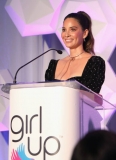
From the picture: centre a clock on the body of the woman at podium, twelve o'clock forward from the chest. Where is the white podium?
The white podium is roughly at 11 o'clock from the woman at podium.

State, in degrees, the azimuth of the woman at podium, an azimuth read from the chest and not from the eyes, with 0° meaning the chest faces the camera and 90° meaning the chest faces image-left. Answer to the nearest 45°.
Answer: approximately 45°
